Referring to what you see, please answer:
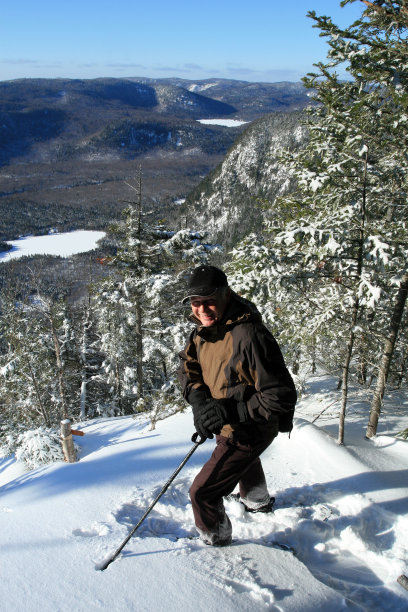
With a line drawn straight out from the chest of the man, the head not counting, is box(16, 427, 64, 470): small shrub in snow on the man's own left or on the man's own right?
on the man's own right

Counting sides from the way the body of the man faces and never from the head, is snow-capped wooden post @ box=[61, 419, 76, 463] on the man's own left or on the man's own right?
on the man's own right

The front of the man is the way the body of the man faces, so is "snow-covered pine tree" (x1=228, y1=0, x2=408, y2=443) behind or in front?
behind

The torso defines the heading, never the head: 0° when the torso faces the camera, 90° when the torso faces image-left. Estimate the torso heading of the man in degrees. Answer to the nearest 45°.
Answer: approximately 45°
